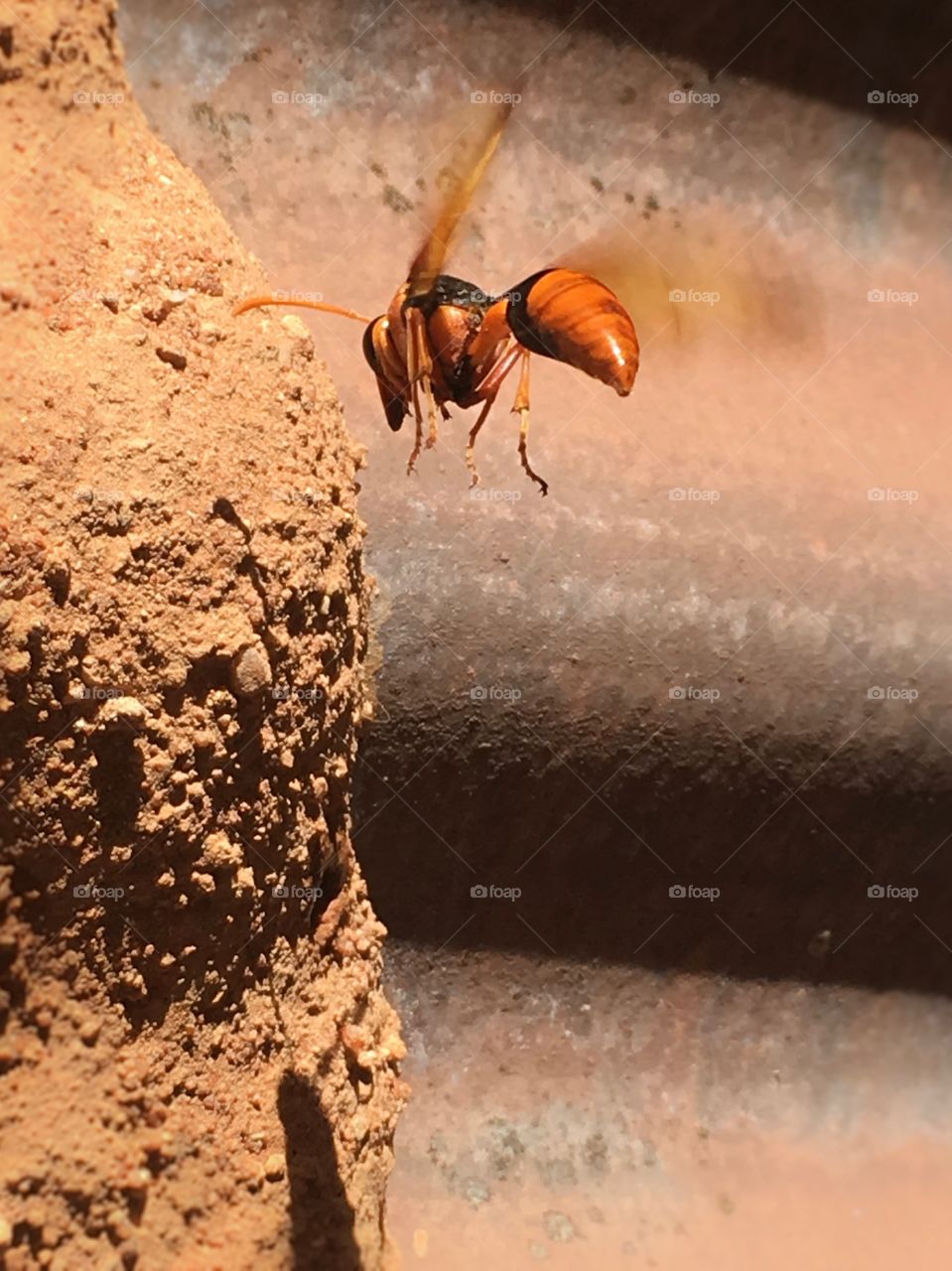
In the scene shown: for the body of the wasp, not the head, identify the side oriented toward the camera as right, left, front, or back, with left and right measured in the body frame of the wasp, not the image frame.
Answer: left
